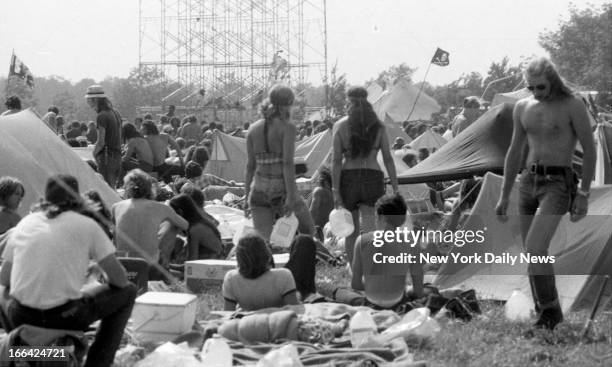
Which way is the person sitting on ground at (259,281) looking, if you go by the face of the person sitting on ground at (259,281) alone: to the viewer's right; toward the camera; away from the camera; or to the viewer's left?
away from the camera

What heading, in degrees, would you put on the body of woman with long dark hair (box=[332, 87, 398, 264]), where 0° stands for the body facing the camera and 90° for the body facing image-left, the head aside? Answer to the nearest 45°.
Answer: approximately 180°

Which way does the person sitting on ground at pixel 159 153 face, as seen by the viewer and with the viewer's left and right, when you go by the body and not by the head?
facing away from the viewer and to the right of the viewer

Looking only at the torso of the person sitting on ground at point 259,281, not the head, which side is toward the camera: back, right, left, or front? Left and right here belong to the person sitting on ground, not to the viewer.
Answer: back

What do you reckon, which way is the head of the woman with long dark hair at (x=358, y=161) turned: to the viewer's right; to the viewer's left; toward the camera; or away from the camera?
away from the camera

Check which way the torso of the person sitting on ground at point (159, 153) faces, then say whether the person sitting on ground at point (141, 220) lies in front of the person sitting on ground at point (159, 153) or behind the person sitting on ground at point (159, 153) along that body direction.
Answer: behind

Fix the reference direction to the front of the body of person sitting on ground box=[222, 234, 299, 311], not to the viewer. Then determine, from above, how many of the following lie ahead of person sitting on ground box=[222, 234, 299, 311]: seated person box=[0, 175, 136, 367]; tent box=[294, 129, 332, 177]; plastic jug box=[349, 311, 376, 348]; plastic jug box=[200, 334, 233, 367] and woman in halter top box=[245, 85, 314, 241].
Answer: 2

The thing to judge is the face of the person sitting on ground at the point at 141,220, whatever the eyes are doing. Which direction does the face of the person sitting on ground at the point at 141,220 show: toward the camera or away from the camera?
away from the camera

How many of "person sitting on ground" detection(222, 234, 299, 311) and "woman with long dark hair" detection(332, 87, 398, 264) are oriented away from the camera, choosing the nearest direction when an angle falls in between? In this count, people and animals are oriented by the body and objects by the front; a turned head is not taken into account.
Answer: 2

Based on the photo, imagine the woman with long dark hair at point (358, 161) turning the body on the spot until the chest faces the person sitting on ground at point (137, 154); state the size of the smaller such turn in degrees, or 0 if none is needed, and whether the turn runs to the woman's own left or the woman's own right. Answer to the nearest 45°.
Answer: approximately 45° to the woman's own left

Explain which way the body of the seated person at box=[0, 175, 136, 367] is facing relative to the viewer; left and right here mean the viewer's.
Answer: facing away from the viewer and to the right of the viewer

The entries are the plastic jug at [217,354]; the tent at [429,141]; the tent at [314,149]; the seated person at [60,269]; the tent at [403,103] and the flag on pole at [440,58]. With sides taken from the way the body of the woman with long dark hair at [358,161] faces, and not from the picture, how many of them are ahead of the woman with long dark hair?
4
